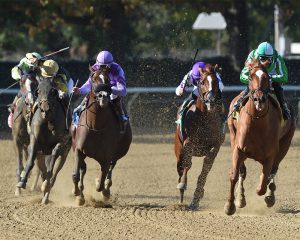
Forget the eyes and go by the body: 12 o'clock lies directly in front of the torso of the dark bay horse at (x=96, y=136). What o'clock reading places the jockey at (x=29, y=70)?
The jockey is roughly at 5 o'clock from the dark bay horse.

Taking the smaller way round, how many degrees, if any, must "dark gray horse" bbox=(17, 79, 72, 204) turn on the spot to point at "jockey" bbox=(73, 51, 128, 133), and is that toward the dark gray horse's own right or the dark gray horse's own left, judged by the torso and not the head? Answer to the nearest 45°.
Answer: approximately 45° to the dark gray horse's own left

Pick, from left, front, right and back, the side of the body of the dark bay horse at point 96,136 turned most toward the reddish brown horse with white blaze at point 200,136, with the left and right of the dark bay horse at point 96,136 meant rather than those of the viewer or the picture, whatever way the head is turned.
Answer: left

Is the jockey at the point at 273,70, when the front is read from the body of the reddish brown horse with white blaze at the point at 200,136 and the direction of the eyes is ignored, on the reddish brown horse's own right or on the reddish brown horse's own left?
on the reddish brown horse's own left

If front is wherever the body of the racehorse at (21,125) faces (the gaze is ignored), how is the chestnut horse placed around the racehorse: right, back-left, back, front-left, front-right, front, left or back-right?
front-left

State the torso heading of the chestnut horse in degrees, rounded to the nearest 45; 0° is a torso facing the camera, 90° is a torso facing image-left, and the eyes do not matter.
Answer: approximately 0°
